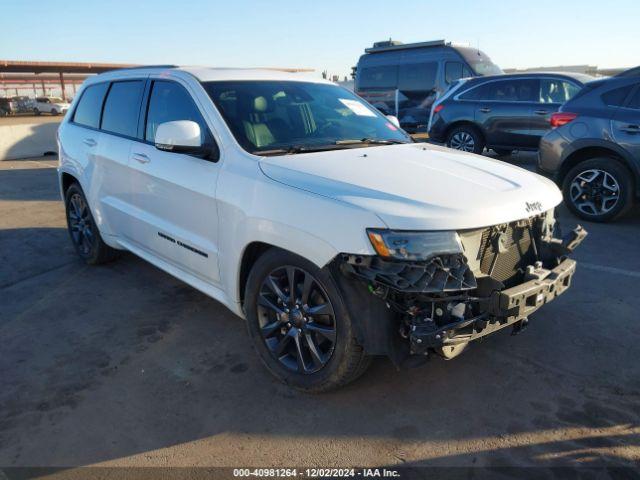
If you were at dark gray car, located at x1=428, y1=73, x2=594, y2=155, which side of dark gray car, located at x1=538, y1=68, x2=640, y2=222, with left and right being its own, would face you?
left

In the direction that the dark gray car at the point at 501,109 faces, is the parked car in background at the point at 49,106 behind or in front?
behind

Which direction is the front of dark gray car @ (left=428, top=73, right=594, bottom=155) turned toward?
to the viewer's right

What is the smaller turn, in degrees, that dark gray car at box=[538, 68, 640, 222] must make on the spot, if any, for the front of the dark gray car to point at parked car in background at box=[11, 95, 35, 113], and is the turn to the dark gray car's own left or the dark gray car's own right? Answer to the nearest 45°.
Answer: approximately 135° to the dark gray car's own left

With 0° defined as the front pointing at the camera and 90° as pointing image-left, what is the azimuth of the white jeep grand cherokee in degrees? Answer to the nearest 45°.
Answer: approximately 315°

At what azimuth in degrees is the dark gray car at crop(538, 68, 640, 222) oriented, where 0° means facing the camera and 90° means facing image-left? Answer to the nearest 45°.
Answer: approximately 270°

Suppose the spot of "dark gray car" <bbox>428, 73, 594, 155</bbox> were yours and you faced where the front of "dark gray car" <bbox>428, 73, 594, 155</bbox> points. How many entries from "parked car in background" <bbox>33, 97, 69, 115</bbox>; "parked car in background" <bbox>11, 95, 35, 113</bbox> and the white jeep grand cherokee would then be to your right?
1

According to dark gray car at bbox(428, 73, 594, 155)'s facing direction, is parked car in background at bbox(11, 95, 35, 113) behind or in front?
behind
